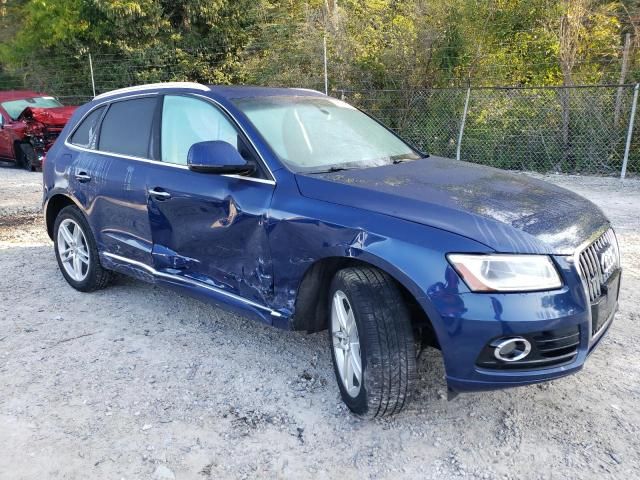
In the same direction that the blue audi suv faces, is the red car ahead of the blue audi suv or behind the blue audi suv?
behind

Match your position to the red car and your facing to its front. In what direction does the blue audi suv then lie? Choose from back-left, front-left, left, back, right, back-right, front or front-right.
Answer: front-right

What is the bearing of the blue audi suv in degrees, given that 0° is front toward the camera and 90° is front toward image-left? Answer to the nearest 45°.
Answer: approximately 315°

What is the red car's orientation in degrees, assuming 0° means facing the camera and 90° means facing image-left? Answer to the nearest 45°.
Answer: approximately 315°
